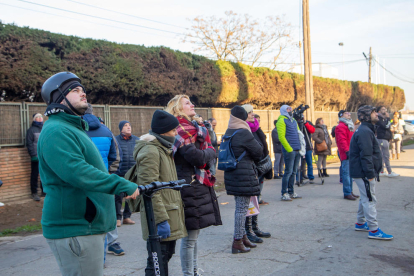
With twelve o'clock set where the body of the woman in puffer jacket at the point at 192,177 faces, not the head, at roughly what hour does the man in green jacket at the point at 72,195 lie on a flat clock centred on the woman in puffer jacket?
The man in green jacket is roughly at 4 o'clock from the woman in puffer jacket.

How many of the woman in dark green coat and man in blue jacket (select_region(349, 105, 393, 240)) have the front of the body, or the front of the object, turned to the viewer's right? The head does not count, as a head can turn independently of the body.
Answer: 2

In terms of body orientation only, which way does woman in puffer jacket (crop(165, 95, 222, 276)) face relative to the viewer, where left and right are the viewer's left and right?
facing to the right of the viewer

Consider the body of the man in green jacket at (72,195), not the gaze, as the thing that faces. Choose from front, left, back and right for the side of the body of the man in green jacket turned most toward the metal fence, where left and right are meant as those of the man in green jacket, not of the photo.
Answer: left

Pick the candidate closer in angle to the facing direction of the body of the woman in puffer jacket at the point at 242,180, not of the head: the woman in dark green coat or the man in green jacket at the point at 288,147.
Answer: the man in green jacket

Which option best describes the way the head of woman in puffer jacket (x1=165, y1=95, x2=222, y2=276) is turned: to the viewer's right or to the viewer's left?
to the viewer's right

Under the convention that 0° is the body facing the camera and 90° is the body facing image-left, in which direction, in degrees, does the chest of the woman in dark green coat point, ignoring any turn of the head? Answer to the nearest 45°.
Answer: approximately 270°

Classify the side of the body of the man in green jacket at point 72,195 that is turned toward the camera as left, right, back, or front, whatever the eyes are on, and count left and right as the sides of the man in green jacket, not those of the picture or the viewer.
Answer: right
